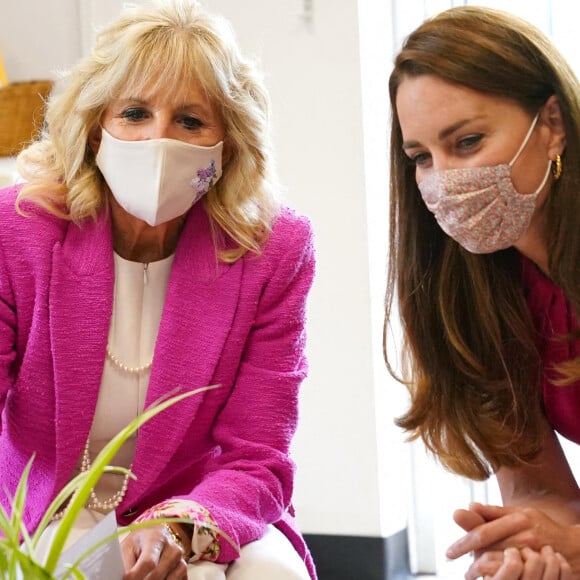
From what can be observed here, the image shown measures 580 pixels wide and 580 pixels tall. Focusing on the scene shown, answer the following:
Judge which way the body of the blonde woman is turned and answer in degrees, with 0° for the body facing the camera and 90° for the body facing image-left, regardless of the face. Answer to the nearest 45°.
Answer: approximately 0°
